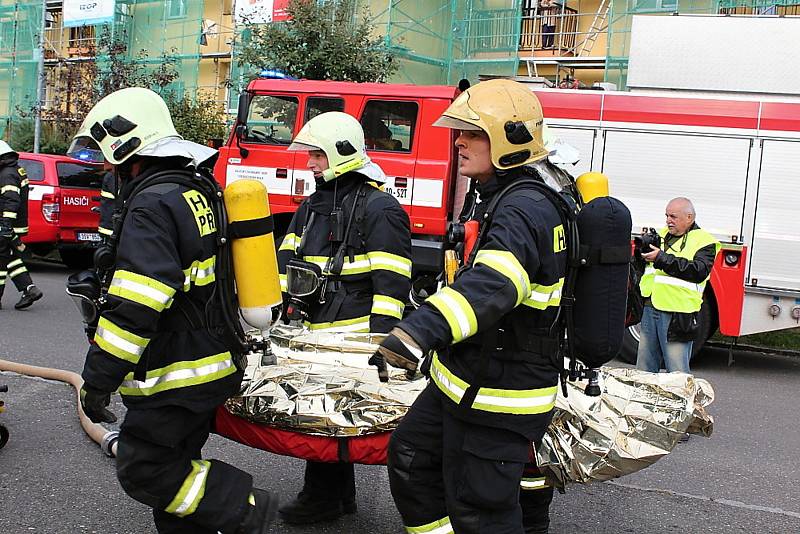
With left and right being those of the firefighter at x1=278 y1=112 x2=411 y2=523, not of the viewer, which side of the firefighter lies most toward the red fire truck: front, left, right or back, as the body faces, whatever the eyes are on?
back

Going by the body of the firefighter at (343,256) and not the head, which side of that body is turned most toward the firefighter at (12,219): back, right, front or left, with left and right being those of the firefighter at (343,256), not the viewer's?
right

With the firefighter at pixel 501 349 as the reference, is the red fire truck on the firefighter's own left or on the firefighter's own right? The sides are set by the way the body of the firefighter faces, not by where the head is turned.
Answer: on the firefighter's own right

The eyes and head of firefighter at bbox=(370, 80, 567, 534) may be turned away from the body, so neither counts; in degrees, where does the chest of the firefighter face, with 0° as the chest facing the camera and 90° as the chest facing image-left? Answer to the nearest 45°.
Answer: approximately 90°

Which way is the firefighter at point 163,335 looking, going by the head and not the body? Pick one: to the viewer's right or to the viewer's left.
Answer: to the viewer's left
